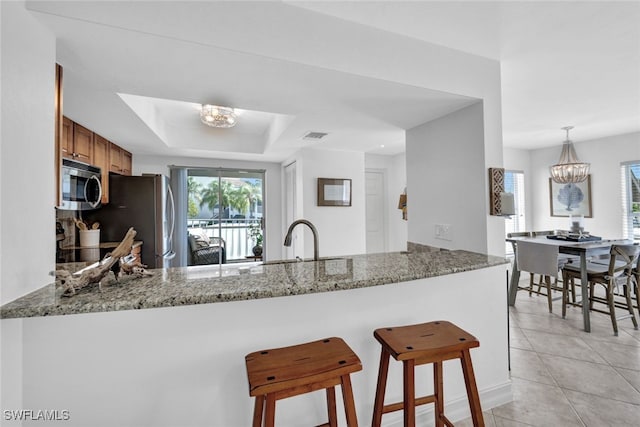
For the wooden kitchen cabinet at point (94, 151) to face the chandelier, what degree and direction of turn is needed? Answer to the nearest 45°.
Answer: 0° — it already faces it

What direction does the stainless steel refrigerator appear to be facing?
to the viewer's right

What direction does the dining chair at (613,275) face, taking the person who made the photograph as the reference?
facing away from the viewer and to the left of the viewer

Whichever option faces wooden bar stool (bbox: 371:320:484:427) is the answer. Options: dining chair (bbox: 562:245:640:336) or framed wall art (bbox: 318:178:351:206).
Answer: the framed wall art

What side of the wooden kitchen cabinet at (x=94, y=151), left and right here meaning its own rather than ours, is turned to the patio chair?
left

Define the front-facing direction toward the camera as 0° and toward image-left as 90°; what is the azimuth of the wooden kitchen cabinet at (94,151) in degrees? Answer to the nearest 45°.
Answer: approximately 315°

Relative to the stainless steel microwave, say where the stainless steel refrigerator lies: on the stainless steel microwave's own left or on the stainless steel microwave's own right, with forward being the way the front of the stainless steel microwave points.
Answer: on the stainless steel microwave's own left
